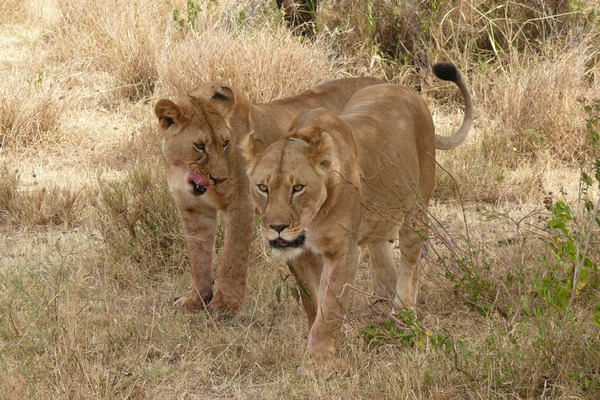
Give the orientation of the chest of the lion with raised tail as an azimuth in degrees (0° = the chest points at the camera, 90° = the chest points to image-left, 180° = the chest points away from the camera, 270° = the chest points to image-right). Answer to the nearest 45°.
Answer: approximately 45°
